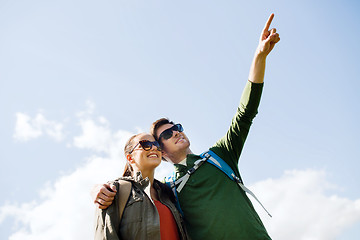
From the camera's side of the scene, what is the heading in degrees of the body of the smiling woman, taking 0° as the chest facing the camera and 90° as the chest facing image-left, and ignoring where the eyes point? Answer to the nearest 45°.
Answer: approximately 315°

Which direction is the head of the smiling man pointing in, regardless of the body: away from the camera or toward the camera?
toward the camera

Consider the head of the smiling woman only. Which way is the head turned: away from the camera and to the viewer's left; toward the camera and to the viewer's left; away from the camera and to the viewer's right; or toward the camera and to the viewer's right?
toward the camera and to the viewer's right

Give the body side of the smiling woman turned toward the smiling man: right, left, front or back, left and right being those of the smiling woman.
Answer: left
